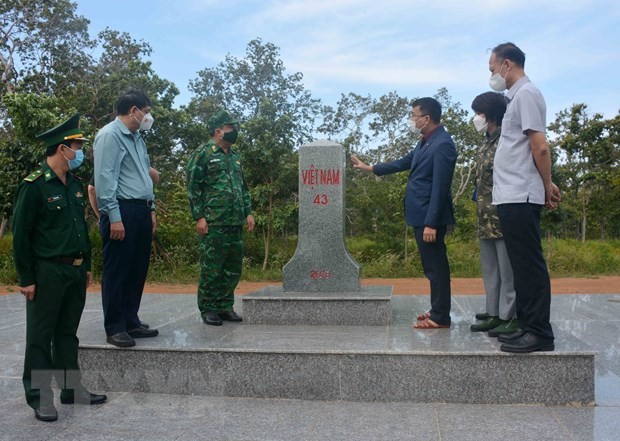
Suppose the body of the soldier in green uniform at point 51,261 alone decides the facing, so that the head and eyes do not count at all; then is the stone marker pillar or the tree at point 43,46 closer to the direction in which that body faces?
the stone marker pillar

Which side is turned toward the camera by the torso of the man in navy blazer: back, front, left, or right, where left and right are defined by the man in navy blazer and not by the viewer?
left

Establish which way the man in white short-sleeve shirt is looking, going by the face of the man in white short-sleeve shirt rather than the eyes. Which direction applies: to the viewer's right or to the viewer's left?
to the viewer's left

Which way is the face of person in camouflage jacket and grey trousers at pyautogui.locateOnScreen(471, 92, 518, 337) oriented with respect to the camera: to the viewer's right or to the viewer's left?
to the viewer's left

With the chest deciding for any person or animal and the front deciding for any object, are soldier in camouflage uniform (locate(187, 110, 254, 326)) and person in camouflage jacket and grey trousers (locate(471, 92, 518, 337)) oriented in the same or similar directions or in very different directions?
very different directions

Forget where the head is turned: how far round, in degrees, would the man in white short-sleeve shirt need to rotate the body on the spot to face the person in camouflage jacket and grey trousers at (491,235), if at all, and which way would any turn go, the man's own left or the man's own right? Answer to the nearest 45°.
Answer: approximately 90° to the man's own right

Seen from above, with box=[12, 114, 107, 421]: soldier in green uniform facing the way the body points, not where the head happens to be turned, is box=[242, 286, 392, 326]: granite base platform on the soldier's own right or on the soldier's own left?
on the soldier's own left

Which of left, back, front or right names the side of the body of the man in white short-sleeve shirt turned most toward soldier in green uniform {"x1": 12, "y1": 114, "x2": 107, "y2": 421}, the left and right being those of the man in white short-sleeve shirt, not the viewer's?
front

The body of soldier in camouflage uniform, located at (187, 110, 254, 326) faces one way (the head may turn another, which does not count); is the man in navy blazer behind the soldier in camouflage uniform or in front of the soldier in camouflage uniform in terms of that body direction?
in front

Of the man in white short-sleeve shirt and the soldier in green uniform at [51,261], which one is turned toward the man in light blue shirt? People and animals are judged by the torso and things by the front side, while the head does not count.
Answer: the man in white short-sleeve shirt

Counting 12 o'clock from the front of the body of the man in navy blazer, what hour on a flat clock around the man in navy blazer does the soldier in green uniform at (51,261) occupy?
The soldier in green uniform is roughly at 11 o'clock from the man in navy blazer.

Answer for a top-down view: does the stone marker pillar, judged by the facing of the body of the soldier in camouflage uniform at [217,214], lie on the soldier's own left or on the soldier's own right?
on the soldier's own left

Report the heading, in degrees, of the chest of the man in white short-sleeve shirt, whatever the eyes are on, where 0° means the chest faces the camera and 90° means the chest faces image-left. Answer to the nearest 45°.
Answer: approximately 90°
